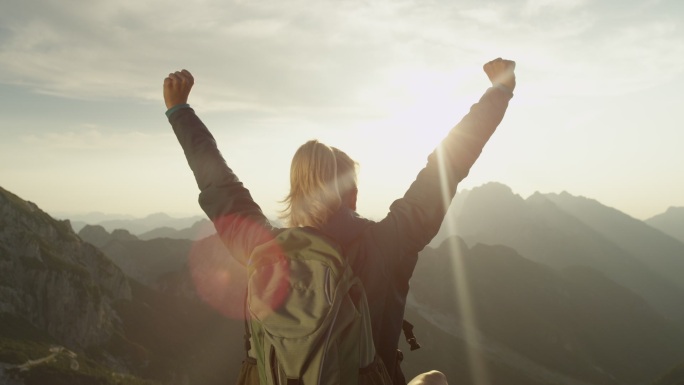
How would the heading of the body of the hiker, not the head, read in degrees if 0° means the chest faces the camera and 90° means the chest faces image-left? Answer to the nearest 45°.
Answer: approximately 225°
